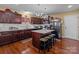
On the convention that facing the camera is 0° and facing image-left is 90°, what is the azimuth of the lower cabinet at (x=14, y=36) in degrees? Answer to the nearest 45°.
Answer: approximately 315°

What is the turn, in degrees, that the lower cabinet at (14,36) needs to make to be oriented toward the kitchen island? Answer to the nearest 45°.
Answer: approximately 45° to its left
